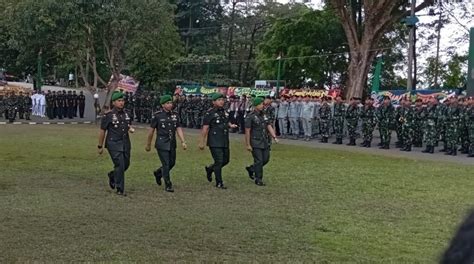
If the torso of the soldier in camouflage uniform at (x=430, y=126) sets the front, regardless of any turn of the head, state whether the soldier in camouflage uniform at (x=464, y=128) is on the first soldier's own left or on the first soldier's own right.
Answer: on the first soldier's own left

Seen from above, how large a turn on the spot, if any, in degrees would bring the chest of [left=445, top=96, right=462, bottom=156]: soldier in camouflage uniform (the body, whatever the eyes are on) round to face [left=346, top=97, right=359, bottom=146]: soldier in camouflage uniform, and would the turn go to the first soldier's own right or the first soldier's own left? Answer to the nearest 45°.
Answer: approximately 90° to the first soldier's own right

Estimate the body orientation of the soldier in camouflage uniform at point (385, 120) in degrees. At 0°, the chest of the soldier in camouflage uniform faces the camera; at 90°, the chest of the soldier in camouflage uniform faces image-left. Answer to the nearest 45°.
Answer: approximately 45°

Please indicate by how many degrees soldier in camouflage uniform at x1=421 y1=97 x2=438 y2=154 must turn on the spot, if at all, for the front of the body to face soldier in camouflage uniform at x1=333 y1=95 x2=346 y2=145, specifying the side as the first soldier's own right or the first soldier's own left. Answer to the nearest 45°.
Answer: approximately 90° to the first soldier's own right

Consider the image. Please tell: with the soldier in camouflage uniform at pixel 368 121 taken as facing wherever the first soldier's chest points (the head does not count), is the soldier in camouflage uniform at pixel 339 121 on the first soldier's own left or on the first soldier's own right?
on the first soldier's own right

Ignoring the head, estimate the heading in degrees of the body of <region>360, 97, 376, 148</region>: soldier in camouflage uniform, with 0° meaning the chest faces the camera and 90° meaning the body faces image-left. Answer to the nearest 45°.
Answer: approximately 45°
